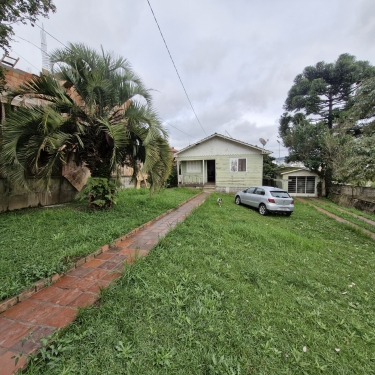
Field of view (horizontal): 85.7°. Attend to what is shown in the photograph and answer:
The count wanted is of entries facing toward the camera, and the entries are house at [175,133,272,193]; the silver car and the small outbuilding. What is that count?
2

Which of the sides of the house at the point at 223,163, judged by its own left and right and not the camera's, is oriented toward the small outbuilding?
left

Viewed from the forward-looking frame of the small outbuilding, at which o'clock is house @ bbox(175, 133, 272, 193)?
The house is roughly at 2 o'clock from the small outbuilding.

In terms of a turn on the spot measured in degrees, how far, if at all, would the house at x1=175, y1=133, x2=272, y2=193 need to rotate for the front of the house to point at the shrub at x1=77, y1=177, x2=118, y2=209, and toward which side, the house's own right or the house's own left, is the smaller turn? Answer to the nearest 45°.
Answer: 0° — it already faces it

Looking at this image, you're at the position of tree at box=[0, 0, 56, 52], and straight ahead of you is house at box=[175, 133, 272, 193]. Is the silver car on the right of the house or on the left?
right
